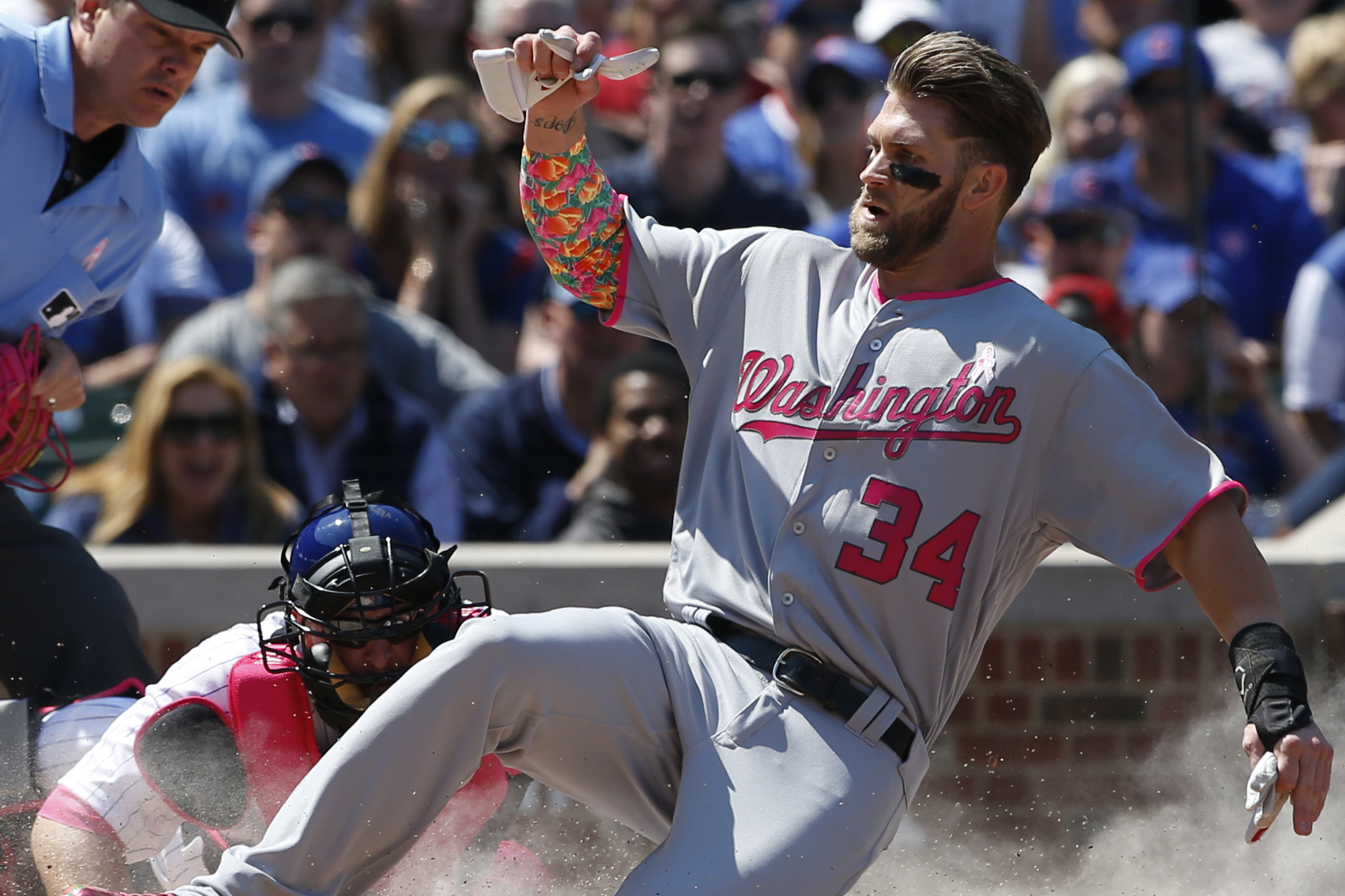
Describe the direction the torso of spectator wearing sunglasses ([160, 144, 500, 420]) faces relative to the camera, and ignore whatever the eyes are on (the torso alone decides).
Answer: toward the camera

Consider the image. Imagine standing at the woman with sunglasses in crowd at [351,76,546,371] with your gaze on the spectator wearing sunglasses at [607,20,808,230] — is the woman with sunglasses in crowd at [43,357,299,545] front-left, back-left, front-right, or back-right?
back-right

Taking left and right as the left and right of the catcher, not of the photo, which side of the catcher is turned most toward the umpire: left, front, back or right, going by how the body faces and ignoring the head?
back

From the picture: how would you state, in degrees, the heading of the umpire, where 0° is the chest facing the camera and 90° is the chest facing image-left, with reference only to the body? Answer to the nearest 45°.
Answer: approximately 315°

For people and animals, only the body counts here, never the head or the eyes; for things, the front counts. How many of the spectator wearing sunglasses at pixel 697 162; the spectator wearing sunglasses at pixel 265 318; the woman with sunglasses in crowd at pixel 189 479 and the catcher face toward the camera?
4

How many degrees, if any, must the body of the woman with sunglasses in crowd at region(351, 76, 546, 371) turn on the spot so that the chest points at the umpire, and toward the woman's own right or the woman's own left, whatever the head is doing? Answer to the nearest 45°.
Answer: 0° — they already face them

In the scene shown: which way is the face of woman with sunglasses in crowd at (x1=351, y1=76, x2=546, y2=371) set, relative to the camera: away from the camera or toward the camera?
toward the camera

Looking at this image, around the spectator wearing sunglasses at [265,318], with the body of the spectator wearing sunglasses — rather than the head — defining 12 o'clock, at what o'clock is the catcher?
The catcher is roughly at 12 o'clock from the spectator wearing sunglasses.

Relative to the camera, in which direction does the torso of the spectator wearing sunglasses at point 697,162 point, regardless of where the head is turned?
toward the camera

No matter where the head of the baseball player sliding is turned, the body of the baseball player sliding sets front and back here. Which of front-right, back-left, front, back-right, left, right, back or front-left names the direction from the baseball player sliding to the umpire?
right

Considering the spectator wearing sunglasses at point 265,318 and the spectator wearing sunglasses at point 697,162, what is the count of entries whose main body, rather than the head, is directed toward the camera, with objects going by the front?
2

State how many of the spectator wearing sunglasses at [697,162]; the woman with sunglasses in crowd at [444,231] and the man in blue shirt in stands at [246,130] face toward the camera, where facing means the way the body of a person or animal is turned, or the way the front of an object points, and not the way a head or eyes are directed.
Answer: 3

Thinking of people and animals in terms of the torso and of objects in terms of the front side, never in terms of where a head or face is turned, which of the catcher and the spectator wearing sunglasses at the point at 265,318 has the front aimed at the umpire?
the spectator wearing sunglasses

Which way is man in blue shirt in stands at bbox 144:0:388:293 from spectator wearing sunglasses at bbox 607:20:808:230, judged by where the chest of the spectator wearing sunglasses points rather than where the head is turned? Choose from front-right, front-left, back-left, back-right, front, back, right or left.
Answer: right
